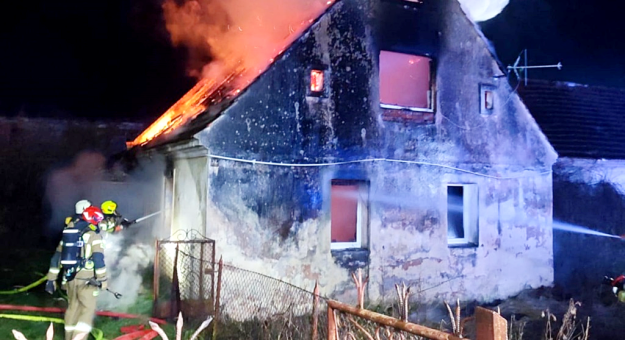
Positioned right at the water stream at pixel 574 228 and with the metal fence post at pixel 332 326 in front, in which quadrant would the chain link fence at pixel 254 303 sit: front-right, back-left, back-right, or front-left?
front-right

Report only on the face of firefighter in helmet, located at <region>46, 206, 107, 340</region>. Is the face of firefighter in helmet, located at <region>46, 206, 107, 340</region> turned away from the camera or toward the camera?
away from the camera

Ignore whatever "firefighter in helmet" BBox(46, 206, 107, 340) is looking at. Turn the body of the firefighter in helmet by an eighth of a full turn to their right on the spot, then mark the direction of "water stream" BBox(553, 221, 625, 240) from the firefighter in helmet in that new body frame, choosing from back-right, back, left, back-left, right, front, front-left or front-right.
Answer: front

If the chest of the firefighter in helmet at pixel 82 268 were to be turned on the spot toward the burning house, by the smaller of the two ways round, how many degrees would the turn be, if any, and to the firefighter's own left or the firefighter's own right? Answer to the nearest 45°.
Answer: approximately 45° to the firefighter's own right

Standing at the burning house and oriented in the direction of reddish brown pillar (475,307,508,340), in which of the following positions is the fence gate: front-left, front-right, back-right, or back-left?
front-right

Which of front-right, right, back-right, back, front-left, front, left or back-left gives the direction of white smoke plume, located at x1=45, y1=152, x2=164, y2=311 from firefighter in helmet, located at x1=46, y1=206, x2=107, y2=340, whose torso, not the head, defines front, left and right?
front-left

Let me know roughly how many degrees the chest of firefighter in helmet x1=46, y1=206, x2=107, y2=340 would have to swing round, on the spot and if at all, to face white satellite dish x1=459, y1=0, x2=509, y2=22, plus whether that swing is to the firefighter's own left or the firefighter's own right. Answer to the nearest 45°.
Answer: approximately 45° to the firefighter's own right

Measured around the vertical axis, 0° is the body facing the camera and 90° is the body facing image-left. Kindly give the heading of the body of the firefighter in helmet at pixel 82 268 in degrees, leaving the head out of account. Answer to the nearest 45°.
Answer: approximately 225°

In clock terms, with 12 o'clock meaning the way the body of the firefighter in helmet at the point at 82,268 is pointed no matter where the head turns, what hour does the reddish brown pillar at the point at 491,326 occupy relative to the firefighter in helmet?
The reddish brown pillar is roughly at 4 o'clock from the firefighter in helmet.

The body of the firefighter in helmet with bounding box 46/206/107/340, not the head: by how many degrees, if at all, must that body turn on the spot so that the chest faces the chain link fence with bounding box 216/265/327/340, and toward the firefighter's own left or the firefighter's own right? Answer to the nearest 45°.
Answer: approximately 45° to the firefighter's own right

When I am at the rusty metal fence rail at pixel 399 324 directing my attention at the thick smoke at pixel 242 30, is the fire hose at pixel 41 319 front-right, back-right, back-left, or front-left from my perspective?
front-left
